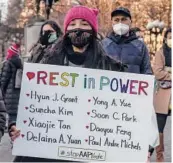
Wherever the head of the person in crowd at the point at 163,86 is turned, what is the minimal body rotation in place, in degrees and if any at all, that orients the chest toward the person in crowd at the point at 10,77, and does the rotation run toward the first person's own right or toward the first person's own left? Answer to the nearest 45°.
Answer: approximately 135° to the first person's own right

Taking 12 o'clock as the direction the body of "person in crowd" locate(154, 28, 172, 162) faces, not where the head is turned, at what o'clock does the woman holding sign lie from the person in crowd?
The woman holding sign is roughly at 2 o'clock from the person in crowd.

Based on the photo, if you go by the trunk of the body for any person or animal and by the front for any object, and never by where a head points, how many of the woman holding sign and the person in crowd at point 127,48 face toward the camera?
2

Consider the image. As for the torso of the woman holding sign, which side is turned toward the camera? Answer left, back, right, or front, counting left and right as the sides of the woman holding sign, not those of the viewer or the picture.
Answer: front

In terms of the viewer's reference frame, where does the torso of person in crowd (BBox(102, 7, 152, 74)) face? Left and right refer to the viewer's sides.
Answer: facing the viewer

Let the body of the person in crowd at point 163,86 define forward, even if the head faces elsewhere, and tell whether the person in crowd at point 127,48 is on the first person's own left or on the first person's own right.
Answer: on the first person's own right

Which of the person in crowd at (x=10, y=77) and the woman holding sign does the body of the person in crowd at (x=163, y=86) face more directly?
the woman holding sign
